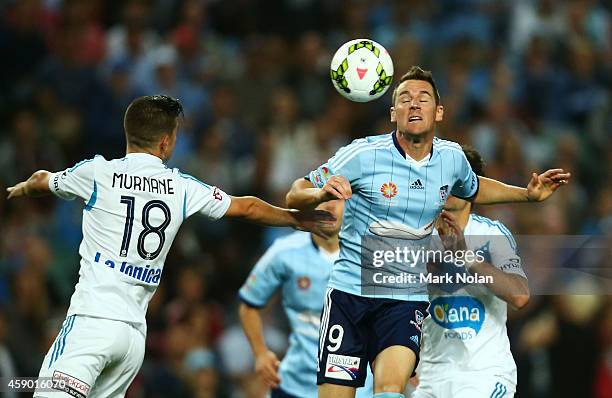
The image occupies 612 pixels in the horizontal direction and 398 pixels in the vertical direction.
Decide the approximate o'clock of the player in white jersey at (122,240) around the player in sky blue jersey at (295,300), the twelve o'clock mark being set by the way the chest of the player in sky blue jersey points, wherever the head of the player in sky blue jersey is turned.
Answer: The player in white jersey is roughly at 1 o'clock from the player in sky blue jersey.

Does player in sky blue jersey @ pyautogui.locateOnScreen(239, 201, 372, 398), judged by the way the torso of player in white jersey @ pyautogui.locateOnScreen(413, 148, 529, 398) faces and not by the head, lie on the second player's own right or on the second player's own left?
on the second player's own right

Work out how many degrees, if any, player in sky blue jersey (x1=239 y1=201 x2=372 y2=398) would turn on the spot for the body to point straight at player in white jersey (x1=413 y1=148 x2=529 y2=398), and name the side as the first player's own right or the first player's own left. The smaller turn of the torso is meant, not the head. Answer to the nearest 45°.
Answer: approximately 45° to the first player's own left

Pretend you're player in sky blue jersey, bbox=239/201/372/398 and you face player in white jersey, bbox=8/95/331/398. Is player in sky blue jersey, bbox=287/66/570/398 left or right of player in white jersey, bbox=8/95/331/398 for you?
left

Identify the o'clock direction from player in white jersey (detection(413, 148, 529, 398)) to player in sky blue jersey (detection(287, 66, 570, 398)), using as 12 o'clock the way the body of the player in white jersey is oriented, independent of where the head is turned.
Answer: The player in sky blue jersey is roughly at 12 o'clock from the player in white jersey.

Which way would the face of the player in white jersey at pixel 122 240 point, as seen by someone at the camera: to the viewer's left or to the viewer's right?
to the viewer's right

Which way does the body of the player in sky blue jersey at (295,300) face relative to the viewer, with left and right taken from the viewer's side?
facing the viewer

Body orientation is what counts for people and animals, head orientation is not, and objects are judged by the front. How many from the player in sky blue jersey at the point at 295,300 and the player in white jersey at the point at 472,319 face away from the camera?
0

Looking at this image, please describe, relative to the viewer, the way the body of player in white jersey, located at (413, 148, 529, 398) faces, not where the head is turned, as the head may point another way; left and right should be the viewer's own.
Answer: facing the viewer and to the left of the viewer

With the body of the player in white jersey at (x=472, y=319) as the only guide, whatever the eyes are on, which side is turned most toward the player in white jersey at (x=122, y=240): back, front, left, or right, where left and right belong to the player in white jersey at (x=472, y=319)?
right

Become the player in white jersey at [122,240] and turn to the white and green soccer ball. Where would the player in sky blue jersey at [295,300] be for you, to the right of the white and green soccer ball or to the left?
left
